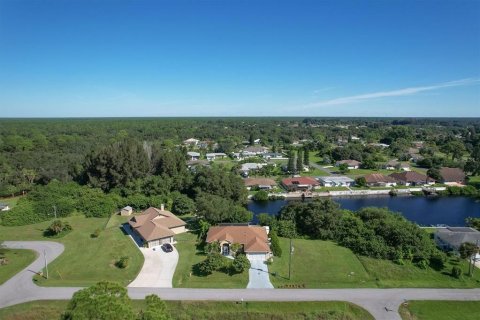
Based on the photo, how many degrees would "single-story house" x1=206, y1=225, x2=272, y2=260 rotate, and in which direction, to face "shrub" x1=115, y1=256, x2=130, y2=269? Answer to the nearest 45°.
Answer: approximately 90° to its right

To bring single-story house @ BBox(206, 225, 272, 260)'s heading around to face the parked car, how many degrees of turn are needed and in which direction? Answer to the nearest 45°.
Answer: approximately 90° to its right

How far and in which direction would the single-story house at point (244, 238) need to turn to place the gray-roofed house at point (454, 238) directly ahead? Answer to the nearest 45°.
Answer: approximately 90° to its left

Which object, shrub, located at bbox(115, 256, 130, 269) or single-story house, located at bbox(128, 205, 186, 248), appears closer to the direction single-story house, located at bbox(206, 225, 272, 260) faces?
the shrub

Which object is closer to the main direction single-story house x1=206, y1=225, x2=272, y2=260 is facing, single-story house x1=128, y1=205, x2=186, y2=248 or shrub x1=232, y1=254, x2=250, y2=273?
the shrub

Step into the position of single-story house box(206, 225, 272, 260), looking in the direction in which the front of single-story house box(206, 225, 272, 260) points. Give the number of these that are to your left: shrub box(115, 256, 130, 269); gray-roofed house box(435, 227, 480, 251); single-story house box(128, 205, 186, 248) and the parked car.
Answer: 1

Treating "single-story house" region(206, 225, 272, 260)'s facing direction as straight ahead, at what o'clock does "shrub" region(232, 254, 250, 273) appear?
The shrub is roughly at 12 o'clock from the single-story house.

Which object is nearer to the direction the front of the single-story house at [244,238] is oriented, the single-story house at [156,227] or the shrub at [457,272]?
the shrub

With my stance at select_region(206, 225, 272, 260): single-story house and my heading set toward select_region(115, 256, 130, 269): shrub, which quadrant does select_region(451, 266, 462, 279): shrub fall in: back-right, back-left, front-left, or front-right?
back-left

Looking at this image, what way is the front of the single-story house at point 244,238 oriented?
toward the camera

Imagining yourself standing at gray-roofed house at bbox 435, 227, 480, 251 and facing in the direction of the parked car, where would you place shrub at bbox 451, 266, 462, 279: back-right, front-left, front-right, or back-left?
front-left

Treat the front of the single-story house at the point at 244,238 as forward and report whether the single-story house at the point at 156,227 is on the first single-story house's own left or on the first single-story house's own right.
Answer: on the first single-story house's own right

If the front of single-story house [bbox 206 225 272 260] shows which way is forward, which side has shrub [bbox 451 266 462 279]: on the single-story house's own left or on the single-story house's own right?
on the single-story house's own left

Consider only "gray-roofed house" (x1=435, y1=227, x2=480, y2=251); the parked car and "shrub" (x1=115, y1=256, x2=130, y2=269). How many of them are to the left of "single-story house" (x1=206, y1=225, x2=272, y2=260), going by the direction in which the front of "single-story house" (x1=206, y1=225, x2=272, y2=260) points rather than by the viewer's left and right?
1
